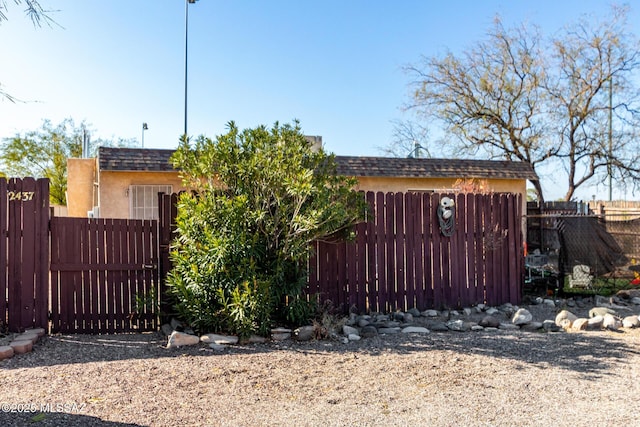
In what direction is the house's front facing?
toward the camera

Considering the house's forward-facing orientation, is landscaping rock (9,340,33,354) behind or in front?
in front

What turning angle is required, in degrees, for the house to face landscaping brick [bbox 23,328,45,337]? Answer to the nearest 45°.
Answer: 0° — it already faces it

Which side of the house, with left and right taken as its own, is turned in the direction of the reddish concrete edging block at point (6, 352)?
front

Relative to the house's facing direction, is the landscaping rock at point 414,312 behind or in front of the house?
in front

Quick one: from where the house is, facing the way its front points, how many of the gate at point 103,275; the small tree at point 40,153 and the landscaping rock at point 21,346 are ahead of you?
2

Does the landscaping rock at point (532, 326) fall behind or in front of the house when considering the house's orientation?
in front

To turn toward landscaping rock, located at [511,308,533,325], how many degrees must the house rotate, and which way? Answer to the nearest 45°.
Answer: approximately 45° to its left

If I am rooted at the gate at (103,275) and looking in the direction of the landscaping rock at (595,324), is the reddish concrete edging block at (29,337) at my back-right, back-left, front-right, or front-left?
back-right

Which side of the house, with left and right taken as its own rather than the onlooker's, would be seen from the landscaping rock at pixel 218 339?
front

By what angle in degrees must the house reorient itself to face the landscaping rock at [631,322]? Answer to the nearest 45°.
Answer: approximately 45° to its left

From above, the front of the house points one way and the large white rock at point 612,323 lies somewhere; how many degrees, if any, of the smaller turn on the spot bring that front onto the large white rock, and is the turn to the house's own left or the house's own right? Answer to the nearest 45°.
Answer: approximately 45° to the house's own left
